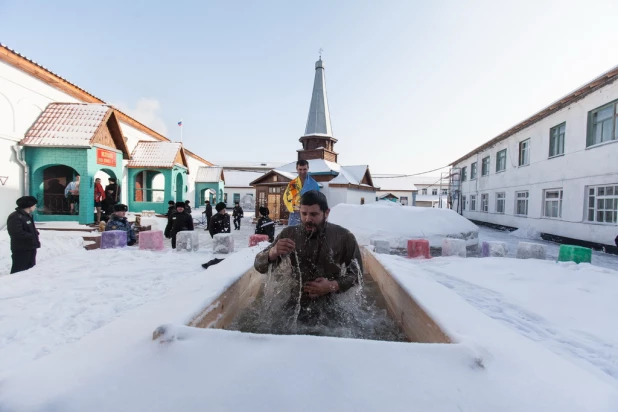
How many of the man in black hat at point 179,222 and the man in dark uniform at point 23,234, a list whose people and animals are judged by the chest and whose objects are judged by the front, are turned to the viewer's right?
1

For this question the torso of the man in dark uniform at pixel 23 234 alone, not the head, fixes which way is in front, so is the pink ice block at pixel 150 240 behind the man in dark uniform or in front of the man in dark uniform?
in front

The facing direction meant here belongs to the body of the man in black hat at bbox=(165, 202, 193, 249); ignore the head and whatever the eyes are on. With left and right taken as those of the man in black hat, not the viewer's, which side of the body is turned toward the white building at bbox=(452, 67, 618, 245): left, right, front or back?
left

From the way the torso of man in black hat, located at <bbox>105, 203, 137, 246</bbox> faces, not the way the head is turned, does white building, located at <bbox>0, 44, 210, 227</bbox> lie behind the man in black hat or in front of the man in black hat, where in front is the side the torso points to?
behind

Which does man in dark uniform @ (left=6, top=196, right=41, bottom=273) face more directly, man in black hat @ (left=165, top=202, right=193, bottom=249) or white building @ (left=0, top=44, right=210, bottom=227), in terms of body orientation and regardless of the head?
the man in black hat

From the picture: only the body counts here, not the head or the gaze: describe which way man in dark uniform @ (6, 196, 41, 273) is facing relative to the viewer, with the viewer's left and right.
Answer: facing to the right of the viewer

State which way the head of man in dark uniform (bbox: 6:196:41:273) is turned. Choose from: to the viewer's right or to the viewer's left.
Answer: to the viewer's right

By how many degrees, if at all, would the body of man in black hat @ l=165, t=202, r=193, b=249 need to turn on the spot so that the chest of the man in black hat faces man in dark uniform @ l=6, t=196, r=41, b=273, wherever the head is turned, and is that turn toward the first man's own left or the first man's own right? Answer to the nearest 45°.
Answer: approximately 45° to the first man's own right

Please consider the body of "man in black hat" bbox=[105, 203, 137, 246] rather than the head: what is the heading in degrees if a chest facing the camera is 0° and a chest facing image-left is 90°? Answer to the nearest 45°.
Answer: approximately 315°

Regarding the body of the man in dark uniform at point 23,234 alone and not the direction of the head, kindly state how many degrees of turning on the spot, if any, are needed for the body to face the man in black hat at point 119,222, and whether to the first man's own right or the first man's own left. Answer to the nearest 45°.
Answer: approximately 45° to the first man's own left
